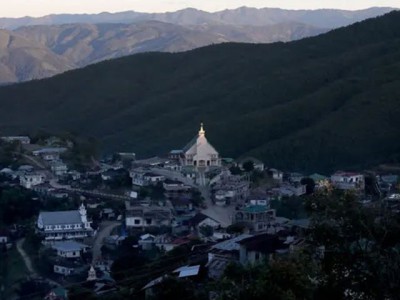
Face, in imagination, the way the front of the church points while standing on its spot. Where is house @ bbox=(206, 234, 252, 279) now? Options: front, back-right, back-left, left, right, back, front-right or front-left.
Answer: front

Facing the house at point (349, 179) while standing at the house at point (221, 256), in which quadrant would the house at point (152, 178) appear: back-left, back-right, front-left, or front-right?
front-left

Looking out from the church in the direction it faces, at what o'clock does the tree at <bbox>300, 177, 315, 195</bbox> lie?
The tree is roughly at 10 o'clock from the church.

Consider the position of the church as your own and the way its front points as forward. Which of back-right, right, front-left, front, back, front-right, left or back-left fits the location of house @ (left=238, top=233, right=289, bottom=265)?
front

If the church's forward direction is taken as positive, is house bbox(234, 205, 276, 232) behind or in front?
in front

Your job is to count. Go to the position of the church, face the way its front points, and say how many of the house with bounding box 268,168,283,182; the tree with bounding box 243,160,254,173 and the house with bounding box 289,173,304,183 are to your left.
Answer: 3

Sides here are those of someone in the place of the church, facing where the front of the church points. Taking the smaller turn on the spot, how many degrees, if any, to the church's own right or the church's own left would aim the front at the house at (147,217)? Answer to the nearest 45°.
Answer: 0° — it already faces it

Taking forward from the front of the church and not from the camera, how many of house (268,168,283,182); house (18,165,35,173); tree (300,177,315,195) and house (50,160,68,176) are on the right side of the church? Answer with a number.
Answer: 2

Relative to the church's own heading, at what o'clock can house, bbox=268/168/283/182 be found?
The house is roughly at 9 o'clock from the church.

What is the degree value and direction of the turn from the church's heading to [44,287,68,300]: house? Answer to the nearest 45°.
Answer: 0° — it already faces it

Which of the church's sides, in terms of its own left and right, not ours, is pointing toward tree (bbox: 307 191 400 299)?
front

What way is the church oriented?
toward the camera

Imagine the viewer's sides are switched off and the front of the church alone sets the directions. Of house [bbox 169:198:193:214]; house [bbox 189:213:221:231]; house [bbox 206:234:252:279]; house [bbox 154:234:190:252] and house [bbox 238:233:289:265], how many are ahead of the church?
5

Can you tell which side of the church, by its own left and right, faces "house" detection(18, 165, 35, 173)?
right

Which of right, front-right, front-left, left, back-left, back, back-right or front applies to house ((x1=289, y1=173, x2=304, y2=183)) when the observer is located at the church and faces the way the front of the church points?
left

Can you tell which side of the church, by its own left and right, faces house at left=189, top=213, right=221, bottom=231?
front
